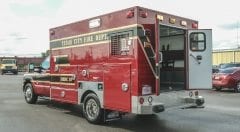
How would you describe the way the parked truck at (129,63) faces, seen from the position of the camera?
facing away from the viewer and to the left of the viewer

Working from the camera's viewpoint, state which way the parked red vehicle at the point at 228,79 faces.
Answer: facing away from the viewer and to the right of the viewer
